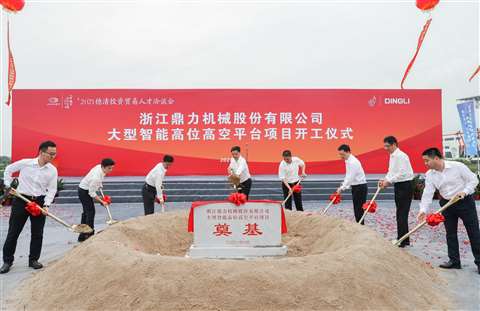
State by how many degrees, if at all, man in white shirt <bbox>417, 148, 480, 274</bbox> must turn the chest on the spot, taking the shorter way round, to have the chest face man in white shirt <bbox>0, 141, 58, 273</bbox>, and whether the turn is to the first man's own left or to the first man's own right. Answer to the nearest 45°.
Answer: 0° — they already face them

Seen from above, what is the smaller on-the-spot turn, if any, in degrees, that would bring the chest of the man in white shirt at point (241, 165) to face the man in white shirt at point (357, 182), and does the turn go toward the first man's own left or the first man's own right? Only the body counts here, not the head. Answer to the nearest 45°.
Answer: approximately 90° to the first man's own left

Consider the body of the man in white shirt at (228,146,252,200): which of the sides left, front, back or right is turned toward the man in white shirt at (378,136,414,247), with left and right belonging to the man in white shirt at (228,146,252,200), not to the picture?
left

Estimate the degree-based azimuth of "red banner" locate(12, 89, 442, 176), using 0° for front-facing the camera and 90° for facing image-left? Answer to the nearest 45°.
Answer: approximately 0°

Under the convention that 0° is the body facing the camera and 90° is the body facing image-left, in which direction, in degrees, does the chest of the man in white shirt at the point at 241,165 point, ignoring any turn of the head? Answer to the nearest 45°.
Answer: approximately 45°

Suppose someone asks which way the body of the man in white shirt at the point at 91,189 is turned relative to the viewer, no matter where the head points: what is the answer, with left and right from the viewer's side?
facing to the right of the viewer

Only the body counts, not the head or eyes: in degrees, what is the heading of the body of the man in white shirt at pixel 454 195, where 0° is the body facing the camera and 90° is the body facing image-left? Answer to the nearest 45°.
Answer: approximately 45°

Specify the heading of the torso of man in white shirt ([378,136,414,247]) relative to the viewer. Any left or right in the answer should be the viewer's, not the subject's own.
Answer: facing to the left of the viewer
